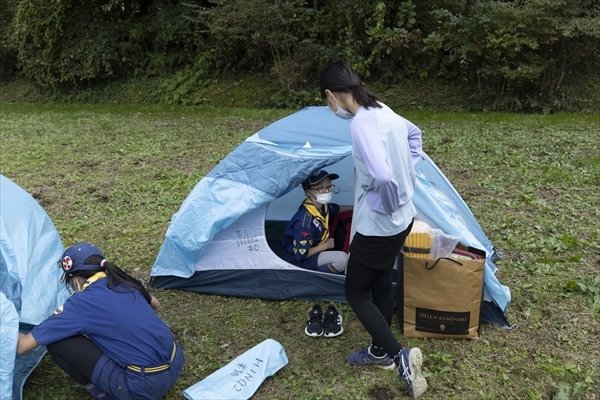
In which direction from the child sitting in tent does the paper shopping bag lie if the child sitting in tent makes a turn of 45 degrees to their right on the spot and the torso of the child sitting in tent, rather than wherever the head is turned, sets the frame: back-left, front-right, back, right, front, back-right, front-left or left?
front-left

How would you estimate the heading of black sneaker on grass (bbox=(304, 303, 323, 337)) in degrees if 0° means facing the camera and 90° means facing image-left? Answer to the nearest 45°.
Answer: approximately 0°

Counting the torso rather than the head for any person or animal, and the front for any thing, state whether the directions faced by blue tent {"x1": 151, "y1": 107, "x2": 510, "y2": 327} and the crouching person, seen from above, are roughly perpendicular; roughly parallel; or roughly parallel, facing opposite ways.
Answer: roughly perpendicular

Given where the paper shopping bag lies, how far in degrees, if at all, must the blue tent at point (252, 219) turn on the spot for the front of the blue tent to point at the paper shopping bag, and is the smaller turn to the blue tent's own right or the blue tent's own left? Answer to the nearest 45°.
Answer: approximately 45° to the blue tent's own left

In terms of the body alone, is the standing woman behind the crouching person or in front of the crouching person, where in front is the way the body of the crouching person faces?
behind

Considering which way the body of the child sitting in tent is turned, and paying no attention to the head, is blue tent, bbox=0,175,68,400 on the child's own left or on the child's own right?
on the child's own right

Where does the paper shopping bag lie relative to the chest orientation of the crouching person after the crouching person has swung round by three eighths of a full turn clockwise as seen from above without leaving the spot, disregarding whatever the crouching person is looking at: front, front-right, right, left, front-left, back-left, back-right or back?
front

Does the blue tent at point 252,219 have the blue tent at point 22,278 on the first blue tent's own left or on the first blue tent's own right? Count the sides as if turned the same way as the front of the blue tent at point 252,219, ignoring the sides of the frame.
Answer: on the first blue tent's own right

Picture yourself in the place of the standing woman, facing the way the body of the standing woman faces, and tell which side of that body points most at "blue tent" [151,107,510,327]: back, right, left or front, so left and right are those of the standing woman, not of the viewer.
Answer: front

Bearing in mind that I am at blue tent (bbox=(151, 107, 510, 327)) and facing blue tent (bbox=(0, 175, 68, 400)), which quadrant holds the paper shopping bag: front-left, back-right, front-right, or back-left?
back-left

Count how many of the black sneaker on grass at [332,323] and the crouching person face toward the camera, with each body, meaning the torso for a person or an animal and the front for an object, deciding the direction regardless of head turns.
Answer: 1

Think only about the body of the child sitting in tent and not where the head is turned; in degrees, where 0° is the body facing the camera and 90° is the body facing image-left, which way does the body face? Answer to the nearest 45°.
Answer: approximately 315°
